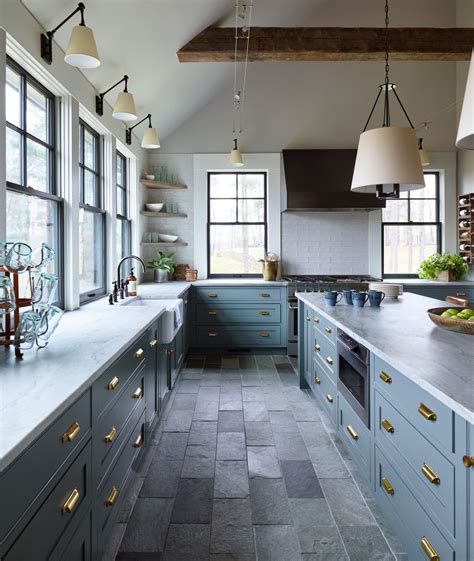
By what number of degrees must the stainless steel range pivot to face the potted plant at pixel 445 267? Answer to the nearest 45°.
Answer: approximately 90° to its left

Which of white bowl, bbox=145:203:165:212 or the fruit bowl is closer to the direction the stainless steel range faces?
the fruit bowl

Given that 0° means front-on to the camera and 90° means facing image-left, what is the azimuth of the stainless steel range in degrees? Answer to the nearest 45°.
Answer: approximately 0°

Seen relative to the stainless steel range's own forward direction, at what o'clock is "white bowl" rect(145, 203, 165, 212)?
The white bowl is roughly at 3 o'clock from the stainless steel range.

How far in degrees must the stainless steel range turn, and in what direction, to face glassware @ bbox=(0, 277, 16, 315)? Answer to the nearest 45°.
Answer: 0° — it already faces it

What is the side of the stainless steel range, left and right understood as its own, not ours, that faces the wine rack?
left

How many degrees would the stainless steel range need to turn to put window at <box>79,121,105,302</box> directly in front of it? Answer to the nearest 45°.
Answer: approximately 45° to its right

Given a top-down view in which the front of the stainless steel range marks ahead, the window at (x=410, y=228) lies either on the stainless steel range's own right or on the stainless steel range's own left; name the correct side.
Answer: on the stainless steel range's own left

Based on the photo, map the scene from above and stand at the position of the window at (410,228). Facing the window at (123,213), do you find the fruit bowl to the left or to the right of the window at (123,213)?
left
